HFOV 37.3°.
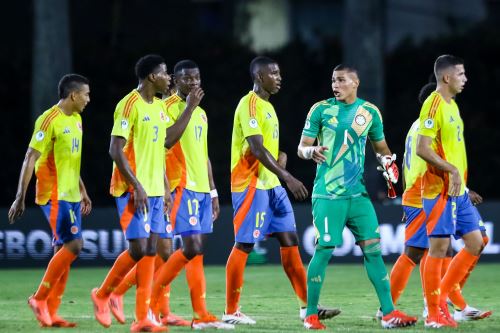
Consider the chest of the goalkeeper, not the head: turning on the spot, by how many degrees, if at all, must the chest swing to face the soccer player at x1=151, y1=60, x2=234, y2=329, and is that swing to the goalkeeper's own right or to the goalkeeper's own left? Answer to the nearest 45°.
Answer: approximately 90° to the goalkeeper's own right

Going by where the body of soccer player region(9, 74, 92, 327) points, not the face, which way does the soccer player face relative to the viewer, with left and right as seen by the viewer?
facing the viewer and to the right of the viewer

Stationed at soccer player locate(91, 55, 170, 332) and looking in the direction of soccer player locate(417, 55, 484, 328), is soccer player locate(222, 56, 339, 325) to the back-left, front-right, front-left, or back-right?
front-left

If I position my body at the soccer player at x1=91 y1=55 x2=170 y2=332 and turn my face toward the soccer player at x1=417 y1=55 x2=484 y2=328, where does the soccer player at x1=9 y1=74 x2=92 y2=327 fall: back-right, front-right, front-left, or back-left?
back-left

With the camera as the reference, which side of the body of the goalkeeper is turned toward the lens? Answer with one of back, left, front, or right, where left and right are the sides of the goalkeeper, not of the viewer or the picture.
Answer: front

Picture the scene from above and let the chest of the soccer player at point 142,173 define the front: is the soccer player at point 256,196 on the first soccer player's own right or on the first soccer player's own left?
on the first soccer player's own left

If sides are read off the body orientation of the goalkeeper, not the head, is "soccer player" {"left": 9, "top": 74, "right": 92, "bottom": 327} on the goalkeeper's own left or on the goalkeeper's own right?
on the goalkeeper's own right

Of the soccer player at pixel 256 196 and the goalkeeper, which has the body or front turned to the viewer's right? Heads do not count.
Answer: the soccer player

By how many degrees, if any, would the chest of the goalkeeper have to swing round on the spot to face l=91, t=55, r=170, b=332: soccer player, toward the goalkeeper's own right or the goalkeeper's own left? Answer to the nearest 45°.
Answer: approximately 90° to the goalkeeper's own right

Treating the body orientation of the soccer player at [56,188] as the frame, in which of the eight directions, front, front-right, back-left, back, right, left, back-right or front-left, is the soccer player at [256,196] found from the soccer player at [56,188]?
front-left

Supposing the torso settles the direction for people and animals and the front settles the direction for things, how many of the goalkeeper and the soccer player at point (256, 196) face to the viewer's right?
1

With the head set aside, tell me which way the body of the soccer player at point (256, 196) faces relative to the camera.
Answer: to the viewer's right

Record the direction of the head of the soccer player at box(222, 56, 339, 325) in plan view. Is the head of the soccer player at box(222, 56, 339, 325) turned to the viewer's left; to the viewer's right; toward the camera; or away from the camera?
to the viewer's right
